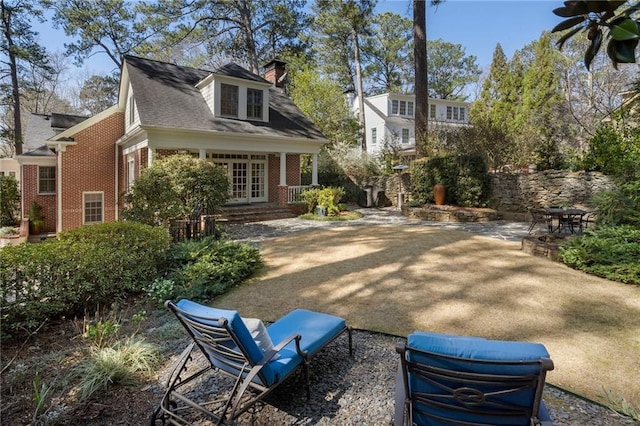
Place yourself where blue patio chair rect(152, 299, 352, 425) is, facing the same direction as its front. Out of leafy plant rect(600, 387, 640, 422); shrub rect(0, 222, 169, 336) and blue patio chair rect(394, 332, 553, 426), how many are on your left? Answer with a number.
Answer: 1

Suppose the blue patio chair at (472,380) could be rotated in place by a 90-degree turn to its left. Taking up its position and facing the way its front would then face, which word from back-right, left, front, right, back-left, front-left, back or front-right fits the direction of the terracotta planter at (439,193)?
right

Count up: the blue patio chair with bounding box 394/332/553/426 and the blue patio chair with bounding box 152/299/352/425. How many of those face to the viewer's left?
0

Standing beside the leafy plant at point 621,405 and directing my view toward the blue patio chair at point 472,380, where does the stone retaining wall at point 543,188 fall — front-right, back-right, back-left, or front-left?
back-right

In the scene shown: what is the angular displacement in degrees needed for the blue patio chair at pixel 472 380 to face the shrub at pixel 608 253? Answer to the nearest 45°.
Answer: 0° — it already faces it

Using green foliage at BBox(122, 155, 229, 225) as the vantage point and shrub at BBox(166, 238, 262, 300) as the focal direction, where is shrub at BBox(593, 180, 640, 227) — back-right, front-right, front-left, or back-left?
front-left

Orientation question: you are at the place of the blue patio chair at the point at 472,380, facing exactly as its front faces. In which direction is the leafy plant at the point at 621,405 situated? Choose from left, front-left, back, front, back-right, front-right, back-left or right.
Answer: front-right

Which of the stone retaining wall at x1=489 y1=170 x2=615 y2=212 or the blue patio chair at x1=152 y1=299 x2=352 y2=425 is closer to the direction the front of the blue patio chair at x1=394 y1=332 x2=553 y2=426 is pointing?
the stone retaining wall

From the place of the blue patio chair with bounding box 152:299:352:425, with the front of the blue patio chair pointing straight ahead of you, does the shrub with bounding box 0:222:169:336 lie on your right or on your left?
on your left

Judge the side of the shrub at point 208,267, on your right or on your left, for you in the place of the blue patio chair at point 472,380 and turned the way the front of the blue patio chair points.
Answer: on your left

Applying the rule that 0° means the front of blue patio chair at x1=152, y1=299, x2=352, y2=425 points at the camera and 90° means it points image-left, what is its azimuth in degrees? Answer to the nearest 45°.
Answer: approximately 225°

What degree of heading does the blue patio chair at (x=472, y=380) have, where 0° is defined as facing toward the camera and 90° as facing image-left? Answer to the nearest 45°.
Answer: approximately 180°

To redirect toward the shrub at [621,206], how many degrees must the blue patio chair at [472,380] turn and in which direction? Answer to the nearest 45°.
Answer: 0° — it already faces it

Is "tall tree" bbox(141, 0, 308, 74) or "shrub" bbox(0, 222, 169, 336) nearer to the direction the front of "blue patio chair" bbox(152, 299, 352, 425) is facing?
the tall tree

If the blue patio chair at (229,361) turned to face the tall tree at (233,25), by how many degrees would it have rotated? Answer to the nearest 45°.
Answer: approximately 45° to its left

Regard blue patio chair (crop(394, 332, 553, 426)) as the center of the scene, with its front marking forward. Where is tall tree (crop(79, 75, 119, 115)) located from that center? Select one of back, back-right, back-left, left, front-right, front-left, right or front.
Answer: front-left

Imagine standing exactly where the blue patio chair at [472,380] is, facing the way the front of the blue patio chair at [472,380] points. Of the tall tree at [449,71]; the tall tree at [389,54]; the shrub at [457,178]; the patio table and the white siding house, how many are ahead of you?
5

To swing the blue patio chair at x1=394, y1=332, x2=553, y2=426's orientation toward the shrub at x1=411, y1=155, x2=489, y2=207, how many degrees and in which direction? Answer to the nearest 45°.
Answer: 0° — it already faces it
